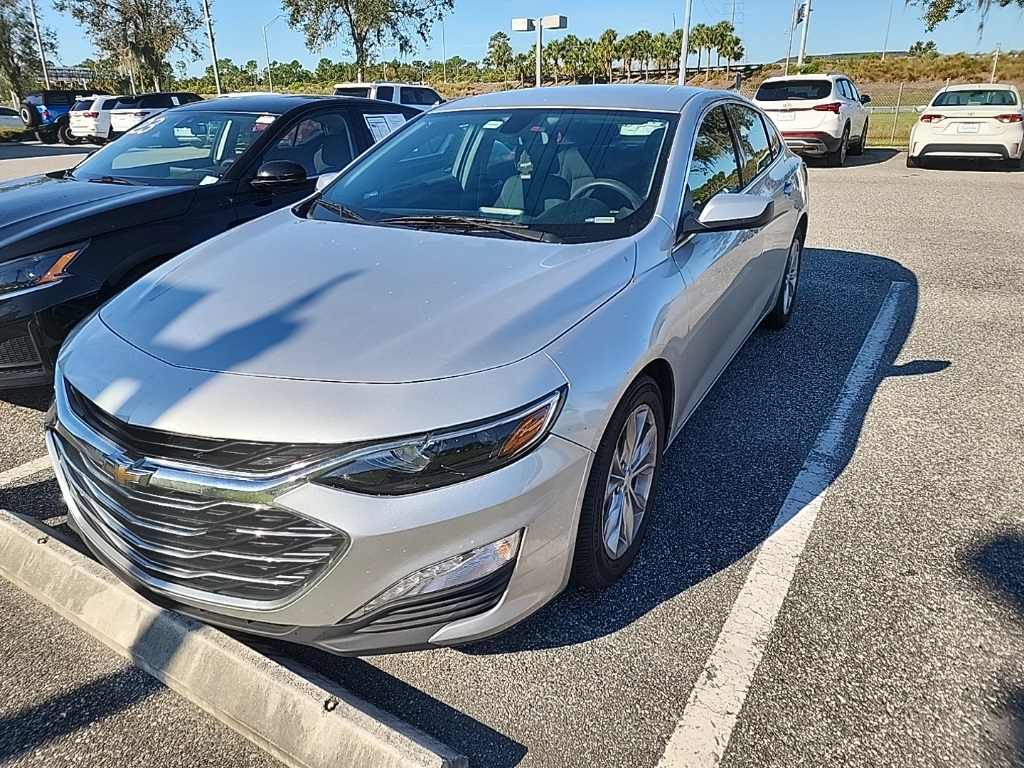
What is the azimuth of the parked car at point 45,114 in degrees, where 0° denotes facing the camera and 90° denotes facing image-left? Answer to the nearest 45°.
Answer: approximately 225°

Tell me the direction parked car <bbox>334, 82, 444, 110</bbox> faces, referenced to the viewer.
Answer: facing away from the viewer and to the right of the viewer

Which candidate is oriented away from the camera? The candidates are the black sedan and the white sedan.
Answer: the white sedan

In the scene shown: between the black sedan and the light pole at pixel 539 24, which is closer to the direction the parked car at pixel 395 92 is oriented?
the light pole

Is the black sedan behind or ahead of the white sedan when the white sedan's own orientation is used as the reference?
behind

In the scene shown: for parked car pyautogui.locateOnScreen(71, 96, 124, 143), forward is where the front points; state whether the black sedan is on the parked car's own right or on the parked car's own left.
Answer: on the parked car's own right

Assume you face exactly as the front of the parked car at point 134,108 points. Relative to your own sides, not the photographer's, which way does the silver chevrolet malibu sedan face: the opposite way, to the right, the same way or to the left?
the opposite way

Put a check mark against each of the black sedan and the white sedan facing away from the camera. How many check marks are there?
1

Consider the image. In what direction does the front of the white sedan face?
away from the camera

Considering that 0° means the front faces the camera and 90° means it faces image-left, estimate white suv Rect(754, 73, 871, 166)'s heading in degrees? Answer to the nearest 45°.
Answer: approximately 225°

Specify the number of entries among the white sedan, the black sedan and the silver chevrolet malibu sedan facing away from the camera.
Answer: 1

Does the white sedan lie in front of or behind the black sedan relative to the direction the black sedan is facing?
behind

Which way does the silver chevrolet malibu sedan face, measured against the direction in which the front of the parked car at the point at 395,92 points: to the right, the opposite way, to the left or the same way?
the opposite way

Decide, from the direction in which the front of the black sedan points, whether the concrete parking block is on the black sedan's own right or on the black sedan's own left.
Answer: on the black sedan's own left

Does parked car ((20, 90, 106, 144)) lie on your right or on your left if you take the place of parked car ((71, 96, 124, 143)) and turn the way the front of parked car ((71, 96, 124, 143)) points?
on your left

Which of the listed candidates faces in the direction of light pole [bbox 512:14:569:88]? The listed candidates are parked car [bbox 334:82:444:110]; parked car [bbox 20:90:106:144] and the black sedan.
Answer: parked car [bbox 334:82:444:110]

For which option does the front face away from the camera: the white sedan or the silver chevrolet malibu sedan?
the white sedan

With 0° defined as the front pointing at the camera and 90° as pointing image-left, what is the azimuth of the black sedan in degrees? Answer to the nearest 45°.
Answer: approximately 45°

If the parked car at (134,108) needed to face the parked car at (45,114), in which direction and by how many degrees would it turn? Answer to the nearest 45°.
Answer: approximately 90° to its left
